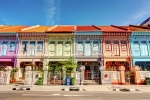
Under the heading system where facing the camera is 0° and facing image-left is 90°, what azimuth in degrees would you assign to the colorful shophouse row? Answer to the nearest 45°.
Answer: approximately 0°
